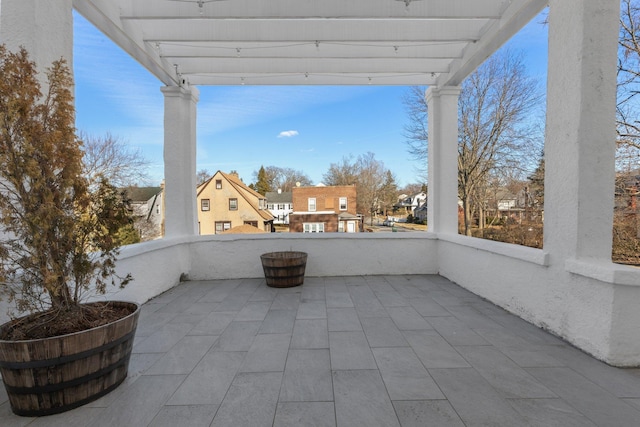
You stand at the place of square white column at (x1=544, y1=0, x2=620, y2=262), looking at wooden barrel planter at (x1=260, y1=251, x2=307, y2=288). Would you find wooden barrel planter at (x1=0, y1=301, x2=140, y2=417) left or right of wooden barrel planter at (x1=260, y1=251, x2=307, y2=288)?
left

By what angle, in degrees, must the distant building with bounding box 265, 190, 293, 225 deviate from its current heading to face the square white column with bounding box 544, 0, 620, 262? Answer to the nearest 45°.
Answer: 0° — it already faces it

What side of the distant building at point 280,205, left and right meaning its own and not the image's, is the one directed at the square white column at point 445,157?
front

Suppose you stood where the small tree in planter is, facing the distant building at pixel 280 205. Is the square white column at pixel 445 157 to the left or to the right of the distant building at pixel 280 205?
right

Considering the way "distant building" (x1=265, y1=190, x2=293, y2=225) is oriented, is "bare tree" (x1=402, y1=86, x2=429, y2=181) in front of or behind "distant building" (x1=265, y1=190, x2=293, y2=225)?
in front

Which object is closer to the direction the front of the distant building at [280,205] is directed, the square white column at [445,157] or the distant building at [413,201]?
the square white column

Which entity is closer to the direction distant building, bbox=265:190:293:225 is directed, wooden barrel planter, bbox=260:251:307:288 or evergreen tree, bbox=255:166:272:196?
the wooden barrel planter

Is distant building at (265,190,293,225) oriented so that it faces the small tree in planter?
yes

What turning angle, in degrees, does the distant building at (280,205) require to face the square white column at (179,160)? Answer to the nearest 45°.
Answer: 0° — it already faces it

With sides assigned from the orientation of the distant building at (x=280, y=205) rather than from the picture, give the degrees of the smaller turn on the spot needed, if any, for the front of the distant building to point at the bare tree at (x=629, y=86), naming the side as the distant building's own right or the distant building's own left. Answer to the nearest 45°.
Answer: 0° — it already faces it

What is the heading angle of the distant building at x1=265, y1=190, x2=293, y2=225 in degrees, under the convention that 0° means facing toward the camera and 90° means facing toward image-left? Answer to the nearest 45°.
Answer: approximately 0°

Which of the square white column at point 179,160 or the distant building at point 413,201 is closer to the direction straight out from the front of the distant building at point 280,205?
the square white column
